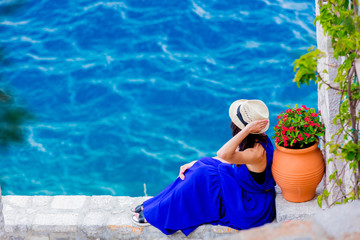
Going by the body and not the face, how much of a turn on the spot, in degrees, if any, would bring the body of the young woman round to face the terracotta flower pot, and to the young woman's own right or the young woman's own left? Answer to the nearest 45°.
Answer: approximately 180°

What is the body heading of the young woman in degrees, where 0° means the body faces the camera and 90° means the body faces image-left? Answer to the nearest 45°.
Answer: approximately 90°
